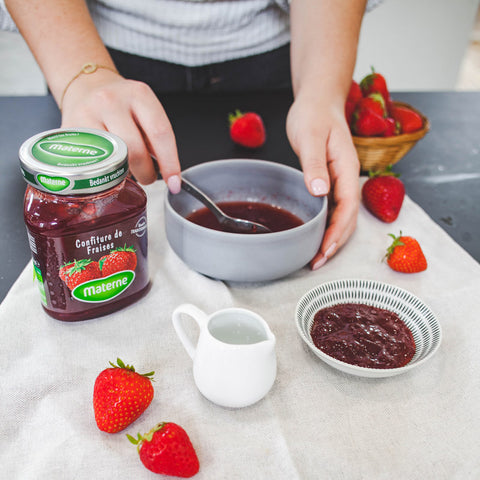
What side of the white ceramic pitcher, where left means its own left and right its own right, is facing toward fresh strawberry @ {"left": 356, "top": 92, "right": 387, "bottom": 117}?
left

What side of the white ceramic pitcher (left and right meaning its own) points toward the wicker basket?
left
